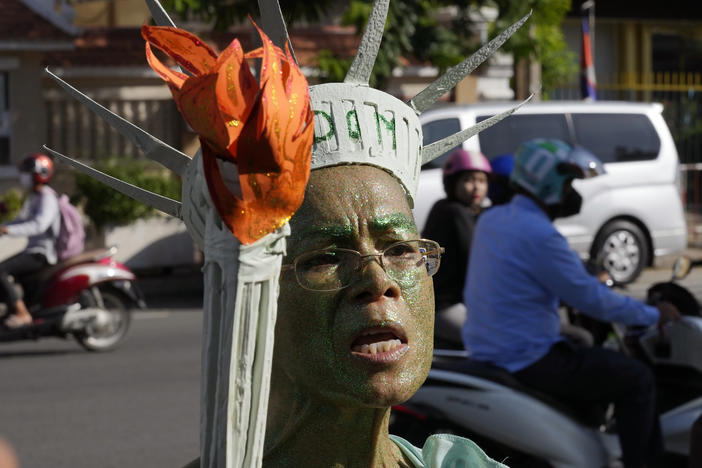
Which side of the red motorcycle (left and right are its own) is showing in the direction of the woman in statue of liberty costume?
left

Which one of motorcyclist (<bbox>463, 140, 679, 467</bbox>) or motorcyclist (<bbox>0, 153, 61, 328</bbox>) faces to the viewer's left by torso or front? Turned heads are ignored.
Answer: motorcyclist (<bbox>0, 153, 61, 328</bbox>)

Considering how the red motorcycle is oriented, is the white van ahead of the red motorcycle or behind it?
behind

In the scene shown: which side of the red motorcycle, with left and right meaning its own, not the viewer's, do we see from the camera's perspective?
left

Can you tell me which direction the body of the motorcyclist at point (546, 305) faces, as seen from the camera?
to the viewer's right

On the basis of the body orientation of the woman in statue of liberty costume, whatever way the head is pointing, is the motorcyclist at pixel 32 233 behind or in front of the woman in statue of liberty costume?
behind

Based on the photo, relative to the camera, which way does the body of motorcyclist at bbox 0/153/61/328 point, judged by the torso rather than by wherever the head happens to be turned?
to the viewer's left

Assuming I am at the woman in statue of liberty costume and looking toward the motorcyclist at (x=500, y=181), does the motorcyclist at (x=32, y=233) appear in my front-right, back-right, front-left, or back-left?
front-left

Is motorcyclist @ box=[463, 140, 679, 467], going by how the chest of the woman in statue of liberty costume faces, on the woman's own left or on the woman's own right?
on the woman's own left

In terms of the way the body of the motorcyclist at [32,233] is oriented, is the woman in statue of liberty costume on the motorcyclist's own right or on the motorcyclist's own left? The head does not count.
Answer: on the motorcyclist's own left
